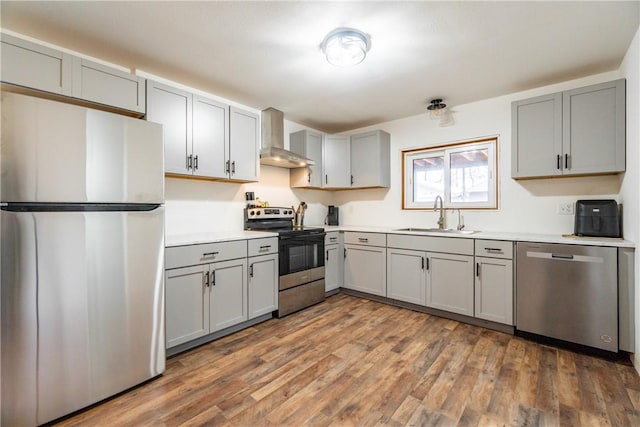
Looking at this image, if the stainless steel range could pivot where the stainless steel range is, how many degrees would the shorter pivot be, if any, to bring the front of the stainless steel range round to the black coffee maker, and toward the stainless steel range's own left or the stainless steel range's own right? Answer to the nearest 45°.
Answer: approximately 90° to the stainless steel range's own left

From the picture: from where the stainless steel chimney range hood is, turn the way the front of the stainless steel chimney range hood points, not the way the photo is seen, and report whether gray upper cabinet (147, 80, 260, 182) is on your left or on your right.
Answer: on your right

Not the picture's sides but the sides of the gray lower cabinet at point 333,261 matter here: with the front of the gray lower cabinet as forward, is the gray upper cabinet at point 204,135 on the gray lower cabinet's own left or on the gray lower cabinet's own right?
on the gray lower cabinet's own right

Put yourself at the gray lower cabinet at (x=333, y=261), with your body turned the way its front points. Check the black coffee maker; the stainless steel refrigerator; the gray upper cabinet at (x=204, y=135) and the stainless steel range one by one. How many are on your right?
3
